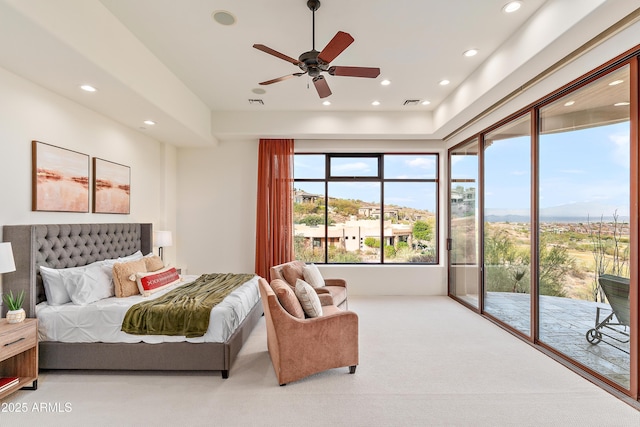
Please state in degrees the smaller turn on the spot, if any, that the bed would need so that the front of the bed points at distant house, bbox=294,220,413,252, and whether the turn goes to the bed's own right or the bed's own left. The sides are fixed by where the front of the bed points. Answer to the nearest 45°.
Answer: approximately 45° to the bed's own left

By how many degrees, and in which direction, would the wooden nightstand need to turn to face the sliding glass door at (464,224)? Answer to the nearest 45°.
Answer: approximately 45° to its left

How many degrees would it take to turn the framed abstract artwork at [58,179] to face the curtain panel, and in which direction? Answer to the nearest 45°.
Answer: approximately 45° to its left

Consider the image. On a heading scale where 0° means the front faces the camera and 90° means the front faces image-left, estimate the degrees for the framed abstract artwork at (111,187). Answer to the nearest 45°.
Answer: approximately 315°

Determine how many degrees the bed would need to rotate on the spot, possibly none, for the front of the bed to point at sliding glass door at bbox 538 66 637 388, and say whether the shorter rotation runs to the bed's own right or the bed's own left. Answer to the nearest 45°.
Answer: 0° — it already faces it
